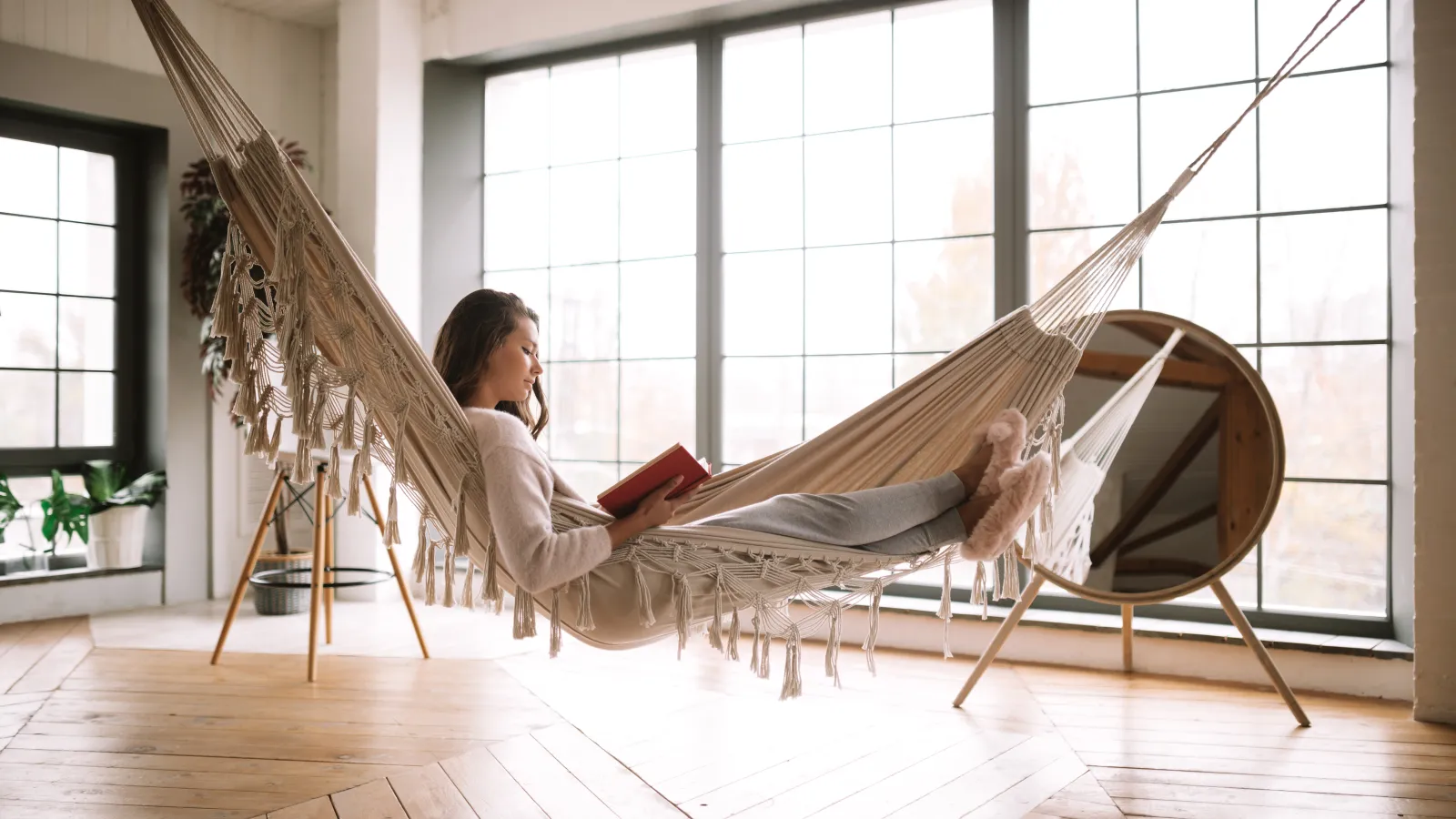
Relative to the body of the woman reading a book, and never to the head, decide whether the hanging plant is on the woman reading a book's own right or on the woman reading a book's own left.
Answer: on the woman reading a book's own left

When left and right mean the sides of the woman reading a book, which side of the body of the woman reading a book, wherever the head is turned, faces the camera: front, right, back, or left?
right

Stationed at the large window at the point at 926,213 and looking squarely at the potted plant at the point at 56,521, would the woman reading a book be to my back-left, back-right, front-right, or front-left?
front-left

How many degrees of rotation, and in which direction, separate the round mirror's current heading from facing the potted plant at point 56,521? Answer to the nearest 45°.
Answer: approximately 90° to its right

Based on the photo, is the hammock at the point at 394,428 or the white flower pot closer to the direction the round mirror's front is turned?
the hammock

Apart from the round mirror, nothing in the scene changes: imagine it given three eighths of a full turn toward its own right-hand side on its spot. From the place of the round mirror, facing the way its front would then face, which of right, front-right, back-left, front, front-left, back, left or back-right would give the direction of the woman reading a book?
left

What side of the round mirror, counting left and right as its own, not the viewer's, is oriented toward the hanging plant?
right

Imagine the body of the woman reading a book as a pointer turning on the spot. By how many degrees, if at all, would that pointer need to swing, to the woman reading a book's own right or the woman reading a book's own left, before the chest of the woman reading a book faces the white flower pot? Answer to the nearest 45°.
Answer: approximately 135° to the woman reading a book's own left

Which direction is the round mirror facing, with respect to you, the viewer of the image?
facing the viewer

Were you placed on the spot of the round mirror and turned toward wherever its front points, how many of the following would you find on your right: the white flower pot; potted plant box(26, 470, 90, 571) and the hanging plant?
3

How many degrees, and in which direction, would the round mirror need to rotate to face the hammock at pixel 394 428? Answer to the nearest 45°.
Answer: approximately 45° to its right

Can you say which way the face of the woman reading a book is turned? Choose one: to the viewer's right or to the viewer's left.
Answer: to the viewer's right
